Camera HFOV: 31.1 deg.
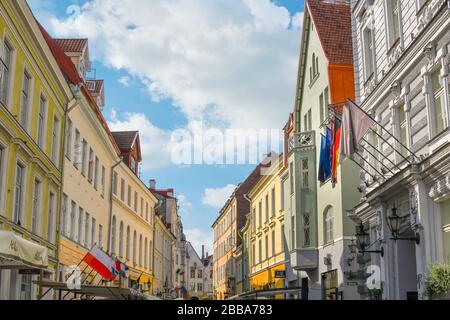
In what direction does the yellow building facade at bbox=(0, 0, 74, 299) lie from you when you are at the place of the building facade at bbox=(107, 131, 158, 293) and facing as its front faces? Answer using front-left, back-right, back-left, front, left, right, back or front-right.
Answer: front-right

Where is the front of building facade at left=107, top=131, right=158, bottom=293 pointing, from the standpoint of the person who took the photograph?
facing the viewer and to the right of the viewer

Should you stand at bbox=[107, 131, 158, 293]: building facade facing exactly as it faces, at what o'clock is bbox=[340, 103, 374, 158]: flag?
The flag is roughly at 1 o'clock from the building facade.

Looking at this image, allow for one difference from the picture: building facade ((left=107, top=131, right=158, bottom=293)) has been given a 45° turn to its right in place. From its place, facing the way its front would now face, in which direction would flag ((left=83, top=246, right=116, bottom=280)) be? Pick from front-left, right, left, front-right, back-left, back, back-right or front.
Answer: front

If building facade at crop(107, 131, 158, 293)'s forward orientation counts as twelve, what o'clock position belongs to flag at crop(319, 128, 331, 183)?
The flag is roughly at 1 o'clock from the building facade.

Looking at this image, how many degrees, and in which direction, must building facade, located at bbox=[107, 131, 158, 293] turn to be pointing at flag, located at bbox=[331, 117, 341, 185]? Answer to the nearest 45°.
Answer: approximately 45° to its right

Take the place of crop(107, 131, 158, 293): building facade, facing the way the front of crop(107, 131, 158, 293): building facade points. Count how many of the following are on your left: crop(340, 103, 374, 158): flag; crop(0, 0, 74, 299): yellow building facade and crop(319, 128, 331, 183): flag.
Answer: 0

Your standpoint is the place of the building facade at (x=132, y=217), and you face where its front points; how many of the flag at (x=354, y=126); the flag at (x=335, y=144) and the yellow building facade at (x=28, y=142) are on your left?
0

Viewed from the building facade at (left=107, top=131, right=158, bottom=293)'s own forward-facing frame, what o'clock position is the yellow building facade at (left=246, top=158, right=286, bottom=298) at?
The yellow building facade is roughly at 11 o'clock from the building facade.

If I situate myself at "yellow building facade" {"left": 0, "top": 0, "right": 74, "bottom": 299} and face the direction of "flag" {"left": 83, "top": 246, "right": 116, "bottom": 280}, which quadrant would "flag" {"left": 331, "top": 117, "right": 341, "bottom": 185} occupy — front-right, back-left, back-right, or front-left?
front-right

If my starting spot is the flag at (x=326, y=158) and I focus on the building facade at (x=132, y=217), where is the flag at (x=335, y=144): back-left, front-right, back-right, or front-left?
back-left
